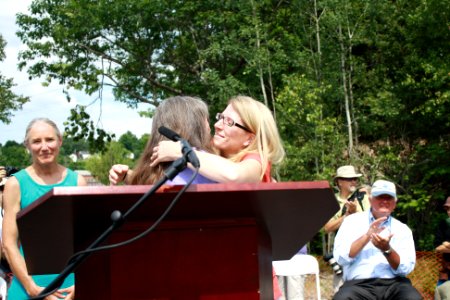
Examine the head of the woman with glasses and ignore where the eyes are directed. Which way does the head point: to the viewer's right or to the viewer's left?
to the viewer's left

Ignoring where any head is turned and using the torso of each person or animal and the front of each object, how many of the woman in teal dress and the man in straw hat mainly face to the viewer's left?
0

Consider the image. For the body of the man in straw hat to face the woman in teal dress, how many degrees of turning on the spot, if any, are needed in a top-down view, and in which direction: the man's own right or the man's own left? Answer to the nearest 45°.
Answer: approximately 90° to the man's own right

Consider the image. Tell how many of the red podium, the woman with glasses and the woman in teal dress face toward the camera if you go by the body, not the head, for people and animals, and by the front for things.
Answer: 2
